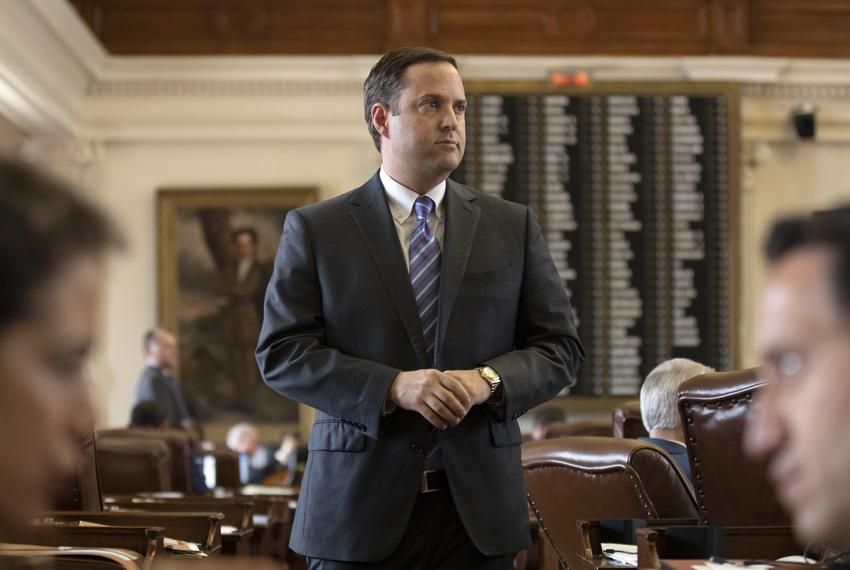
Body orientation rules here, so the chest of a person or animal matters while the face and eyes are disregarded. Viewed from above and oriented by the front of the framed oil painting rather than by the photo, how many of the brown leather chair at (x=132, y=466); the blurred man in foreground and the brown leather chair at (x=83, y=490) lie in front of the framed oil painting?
3

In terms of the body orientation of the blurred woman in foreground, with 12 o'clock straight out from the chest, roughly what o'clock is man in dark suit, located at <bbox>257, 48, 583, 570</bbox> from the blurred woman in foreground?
The man in dark suit is roughly at 10 o'clock from the blurred woman in foreground.

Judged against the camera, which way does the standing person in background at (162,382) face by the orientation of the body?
to the viewer's right

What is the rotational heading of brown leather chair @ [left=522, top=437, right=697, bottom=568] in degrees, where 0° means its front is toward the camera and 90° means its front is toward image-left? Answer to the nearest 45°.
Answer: approximately 225°

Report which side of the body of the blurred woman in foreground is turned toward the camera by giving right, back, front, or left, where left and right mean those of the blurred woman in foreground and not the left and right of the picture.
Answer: right

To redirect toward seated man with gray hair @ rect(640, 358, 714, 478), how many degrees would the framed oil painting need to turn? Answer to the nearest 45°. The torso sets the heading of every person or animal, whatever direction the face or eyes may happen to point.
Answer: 0° — it already faces them

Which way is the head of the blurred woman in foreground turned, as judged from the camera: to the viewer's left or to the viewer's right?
to the viewer's right

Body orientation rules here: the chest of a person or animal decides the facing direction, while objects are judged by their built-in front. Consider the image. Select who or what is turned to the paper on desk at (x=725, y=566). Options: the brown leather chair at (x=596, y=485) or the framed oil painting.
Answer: the framed oil painting

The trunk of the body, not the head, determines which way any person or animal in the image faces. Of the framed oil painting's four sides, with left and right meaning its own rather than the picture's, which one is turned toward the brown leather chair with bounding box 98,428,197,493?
front

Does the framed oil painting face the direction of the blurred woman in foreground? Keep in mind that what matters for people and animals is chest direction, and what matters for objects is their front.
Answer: yes

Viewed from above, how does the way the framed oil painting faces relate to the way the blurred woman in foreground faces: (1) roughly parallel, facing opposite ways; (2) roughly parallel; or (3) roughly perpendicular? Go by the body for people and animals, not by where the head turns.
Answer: roughly perpendicular

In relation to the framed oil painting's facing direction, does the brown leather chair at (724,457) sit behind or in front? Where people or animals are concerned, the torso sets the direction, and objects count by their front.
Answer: in front

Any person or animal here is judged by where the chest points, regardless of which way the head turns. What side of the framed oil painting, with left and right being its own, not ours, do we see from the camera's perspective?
front

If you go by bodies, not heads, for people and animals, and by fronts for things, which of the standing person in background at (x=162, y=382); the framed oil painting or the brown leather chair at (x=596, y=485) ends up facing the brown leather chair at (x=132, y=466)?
the framed oil painting

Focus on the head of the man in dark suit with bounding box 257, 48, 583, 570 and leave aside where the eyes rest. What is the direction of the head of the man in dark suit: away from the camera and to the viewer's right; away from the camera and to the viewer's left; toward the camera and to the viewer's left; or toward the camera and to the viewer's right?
toward the camera and to the viewer's right

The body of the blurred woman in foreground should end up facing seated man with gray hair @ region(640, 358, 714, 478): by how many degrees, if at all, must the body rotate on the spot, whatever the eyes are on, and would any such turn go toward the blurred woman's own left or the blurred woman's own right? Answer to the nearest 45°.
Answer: approximately 45° to the blurred woman's own left

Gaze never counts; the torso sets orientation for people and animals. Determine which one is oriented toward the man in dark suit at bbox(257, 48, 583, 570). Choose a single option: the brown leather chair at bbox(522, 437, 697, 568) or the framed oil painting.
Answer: the framed oil painting
